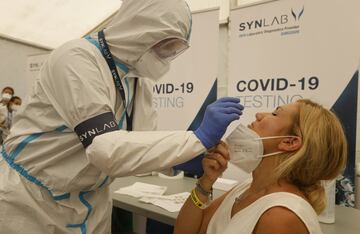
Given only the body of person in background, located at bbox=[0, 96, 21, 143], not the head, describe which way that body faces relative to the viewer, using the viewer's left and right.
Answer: facing the viewer and to the right of the viewer

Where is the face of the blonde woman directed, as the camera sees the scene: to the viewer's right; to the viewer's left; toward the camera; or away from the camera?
to the viewer's left

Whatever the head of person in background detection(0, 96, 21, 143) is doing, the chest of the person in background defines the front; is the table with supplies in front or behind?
in front

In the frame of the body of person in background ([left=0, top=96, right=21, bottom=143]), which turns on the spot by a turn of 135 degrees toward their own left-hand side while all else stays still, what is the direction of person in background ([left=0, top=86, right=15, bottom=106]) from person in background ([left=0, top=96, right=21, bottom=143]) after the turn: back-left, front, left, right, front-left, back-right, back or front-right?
front

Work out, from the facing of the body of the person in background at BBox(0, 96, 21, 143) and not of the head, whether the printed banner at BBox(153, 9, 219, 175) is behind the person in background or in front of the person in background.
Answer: in front

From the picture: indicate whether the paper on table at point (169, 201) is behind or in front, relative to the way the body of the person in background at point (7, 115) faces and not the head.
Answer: in front

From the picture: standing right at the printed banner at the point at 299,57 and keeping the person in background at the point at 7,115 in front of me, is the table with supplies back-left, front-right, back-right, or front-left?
front-left

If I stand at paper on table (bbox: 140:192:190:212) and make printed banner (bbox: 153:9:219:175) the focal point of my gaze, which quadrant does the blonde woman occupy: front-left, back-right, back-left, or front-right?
back-right
